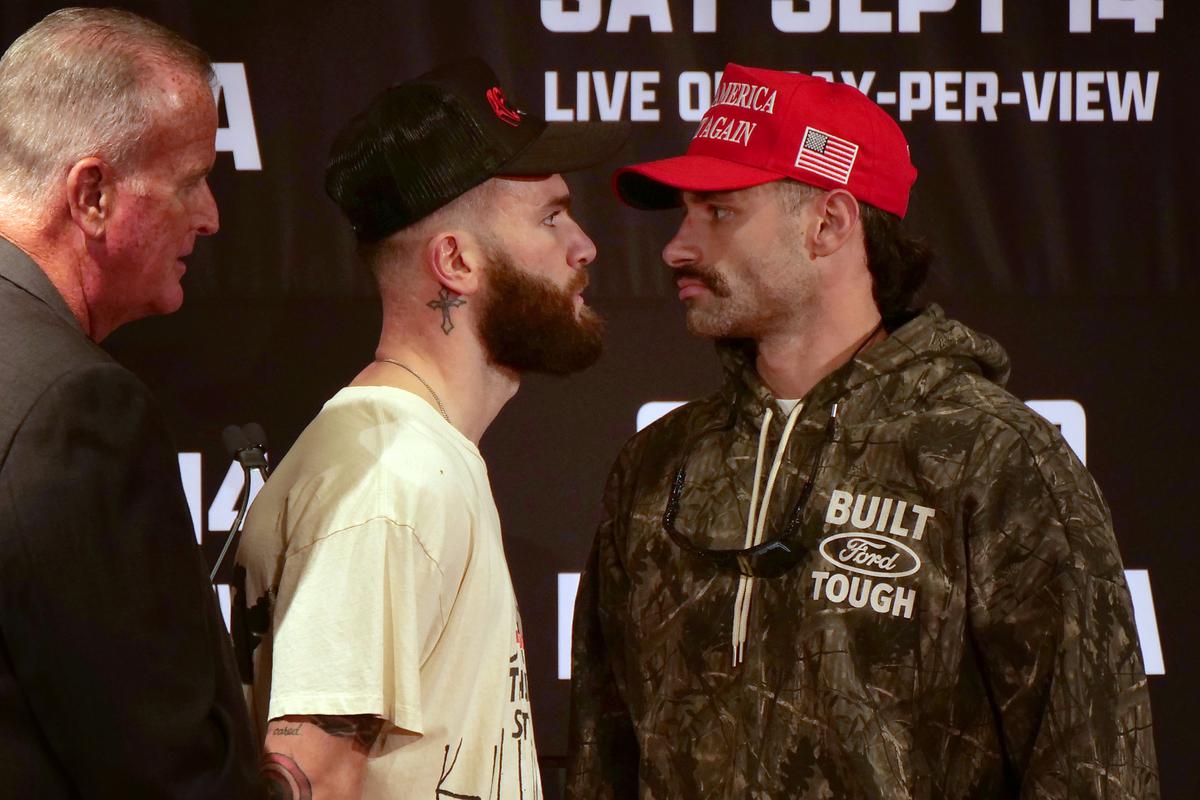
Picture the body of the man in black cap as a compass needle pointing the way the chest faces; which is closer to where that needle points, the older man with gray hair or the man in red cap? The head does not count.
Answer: the man in red cap

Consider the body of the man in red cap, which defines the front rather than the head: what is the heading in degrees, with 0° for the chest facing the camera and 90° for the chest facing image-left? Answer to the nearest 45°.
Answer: approximately 45°

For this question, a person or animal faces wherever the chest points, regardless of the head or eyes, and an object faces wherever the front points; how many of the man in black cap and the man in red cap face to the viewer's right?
1

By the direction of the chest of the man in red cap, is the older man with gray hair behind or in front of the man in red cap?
in front

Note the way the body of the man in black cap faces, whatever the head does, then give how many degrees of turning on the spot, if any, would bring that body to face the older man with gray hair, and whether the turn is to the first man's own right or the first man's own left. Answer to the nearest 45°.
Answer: approximately 135° to the first man's own right

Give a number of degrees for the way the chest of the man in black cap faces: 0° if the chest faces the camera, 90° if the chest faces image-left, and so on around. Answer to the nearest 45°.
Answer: approximately 270°

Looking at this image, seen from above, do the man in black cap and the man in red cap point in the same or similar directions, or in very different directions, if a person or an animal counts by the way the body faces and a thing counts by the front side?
very different directions

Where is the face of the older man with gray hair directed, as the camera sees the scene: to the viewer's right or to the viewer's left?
to the viewer's right

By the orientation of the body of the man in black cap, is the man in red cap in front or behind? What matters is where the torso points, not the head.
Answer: in front

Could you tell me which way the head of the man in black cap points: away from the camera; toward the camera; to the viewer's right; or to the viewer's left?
to the viewer's right

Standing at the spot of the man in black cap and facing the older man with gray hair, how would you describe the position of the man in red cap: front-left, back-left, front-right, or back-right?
back-left
